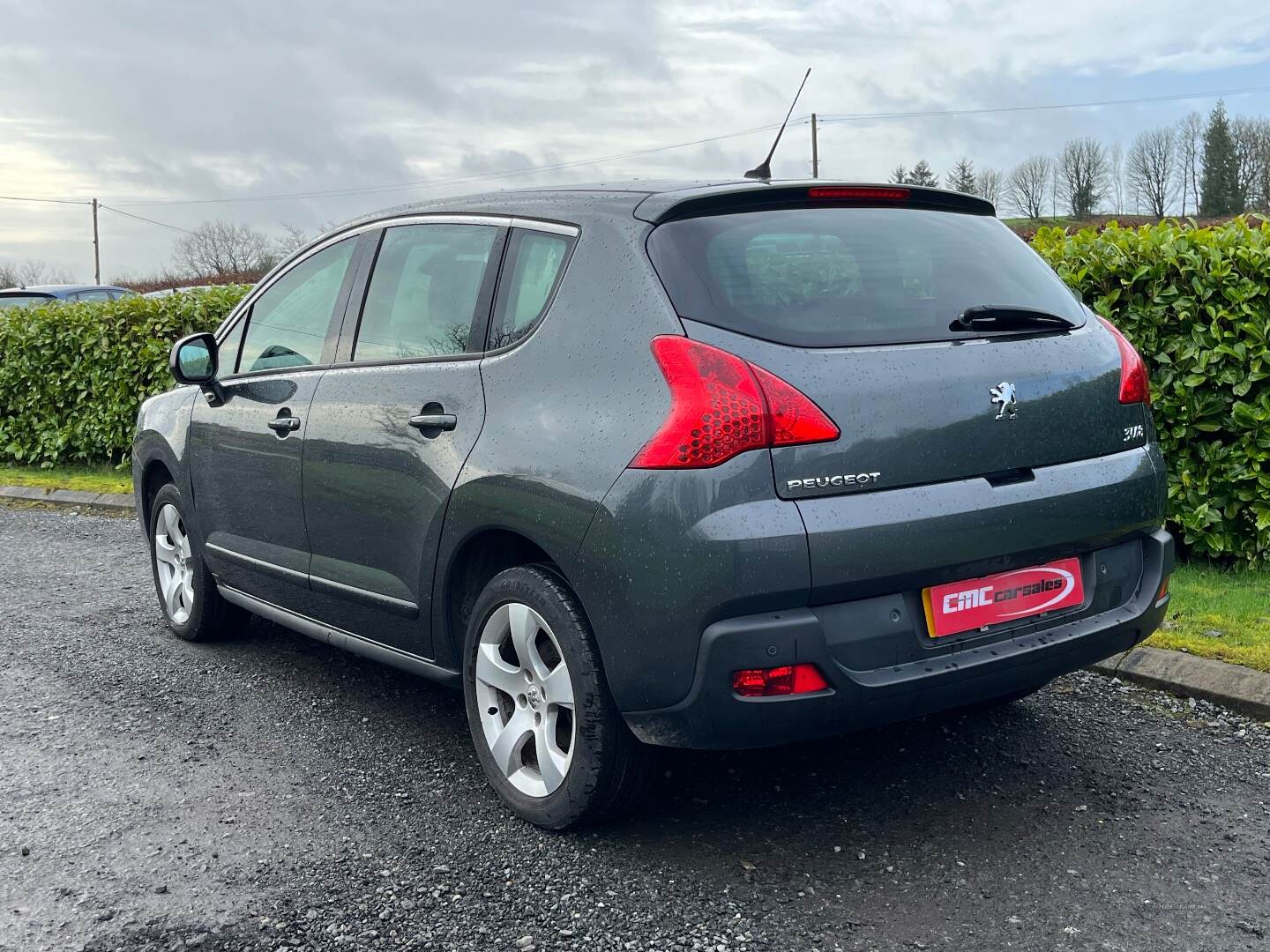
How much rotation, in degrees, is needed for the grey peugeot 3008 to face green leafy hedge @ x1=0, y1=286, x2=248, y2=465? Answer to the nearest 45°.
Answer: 0° — it already faces it

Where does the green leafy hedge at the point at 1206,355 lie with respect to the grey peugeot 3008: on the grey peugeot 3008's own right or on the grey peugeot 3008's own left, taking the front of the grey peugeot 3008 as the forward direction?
on the grey peugeot 3008's own right

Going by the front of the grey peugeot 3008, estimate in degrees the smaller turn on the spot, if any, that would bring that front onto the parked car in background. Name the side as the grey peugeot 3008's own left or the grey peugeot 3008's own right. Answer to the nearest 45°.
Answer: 0° — it already faces it

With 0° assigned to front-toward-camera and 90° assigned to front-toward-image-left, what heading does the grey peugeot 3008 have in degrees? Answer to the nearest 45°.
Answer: approximately 135°

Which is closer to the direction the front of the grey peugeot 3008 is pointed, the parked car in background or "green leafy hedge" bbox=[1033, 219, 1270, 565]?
the parked car in background
